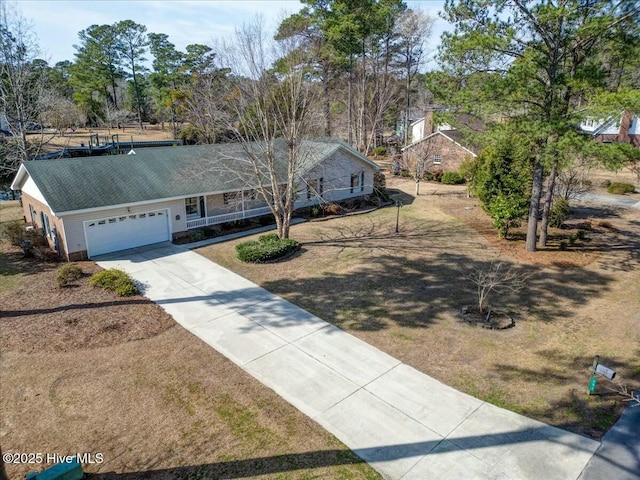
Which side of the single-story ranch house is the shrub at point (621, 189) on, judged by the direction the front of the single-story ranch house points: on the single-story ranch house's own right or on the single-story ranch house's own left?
on the single-story ranch house's own left

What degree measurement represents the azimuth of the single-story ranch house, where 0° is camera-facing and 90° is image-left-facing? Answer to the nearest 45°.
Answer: approximately 315°

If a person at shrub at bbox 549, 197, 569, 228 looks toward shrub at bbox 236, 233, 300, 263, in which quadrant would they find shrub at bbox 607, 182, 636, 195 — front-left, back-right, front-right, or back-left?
back-right

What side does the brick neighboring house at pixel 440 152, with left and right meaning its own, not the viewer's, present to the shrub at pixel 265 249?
right

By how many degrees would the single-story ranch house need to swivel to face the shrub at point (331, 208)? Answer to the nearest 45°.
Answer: approximately 45° to its left

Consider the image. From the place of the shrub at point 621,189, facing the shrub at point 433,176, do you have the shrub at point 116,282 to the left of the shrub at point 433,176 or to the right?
left

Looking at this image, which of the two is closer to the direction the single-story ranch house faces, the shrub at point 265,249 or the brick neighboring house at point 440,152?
the shrub

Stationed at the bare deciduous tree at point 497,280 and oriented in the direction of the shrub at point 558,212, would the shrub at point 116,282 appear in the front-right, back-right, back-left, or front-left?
back-left
